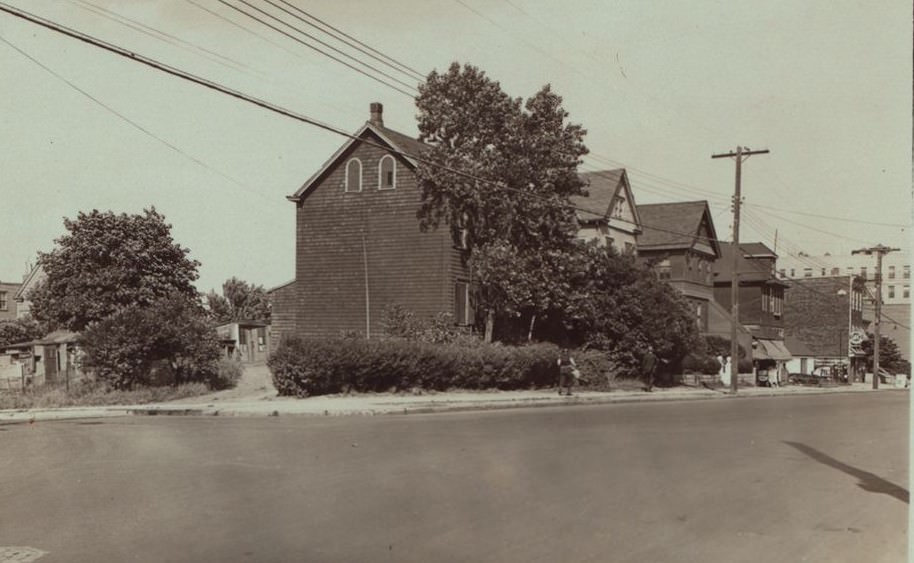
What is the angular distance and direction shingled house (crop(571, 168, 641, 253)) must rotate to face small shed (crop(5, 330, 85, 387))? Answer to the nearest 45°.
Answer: approximately 135° to its right

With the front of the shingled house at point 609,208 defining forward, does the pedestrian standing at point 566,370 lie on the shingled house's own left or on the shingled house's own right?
on the shingled house's own right

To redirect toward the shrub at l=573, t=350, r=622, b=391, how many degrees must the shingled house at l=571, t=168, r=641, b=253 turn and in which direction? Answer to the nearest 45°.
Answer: approximately 45° to its right
